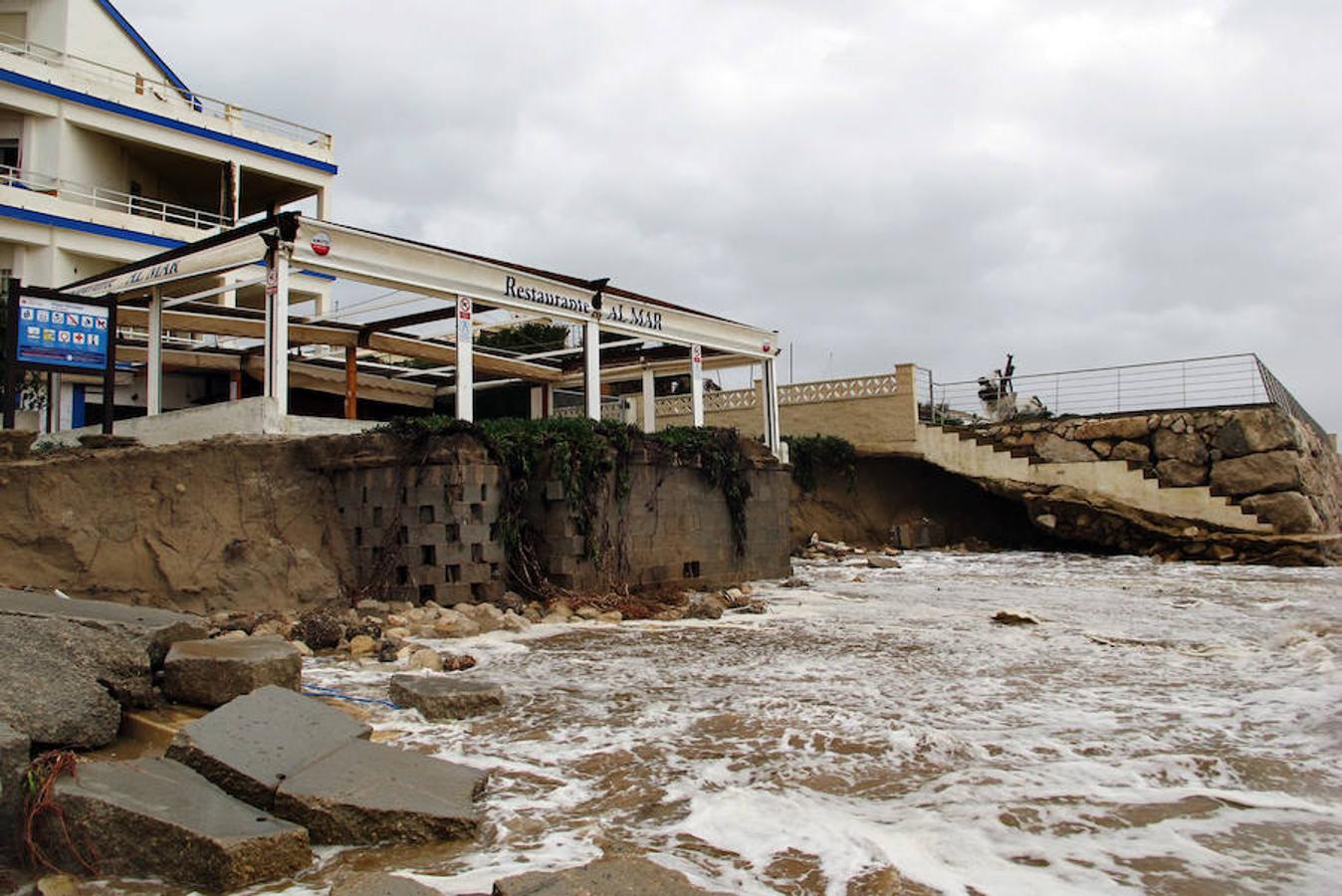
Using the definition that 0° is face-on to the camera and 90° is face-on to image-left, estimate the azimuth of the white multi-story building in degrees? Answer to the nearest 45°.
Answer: approximately 315°
